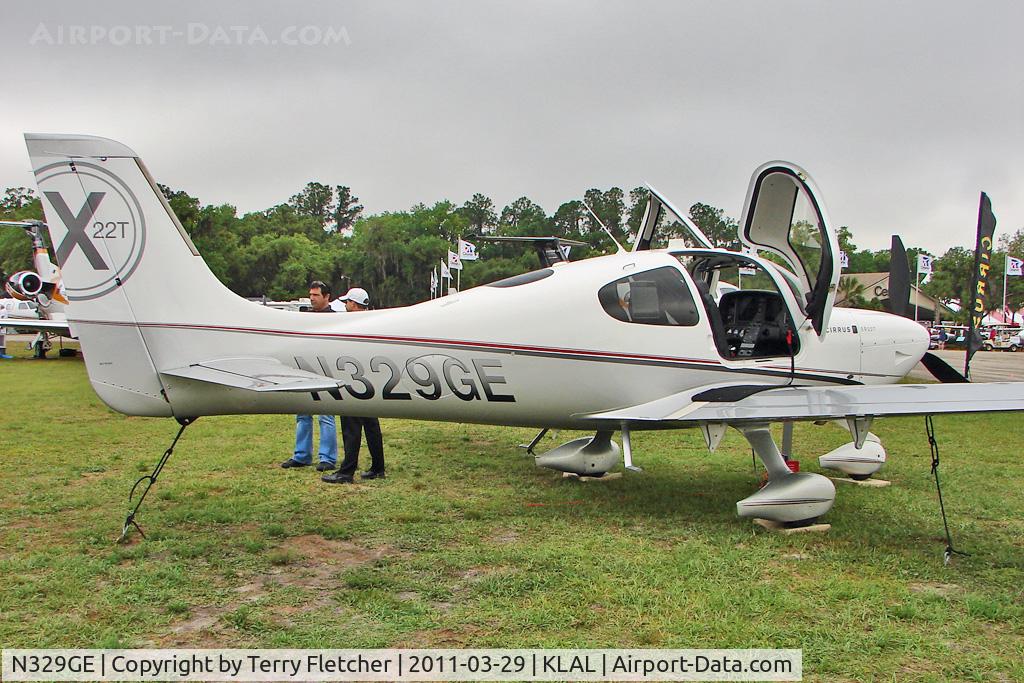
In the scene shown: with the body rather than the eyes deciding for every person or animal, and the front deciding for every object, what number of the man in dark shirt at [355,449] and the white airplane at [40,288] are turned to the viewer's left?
1

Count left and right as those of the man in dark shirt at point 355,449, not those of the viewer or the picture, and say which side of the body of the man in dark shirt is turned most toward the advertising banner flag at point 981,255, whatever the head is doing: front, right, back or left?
back

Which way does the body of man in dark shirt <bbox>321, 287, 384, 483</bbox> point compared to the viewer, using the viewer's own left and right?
facing to the left of the viewer

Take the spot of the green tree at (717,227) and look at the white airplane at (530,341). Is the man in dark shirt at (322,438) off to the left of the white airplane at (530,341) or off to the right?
right

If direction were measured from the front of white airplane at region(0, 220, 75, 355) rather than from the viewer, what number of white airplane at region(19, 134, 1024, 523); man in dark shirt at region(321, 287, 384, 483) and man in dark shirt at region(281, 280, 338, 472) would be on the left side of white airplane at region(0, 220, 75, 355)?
0
